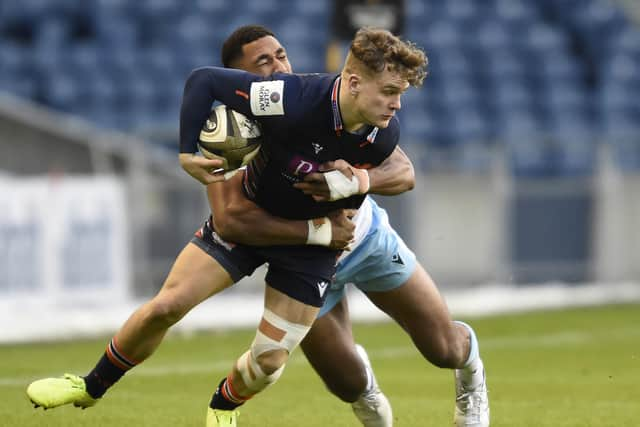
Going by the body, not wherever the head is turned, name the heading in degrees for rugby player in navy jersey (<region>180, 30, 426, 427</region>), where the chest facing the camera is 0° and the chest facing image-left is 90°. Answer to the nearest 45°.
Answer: approximately 315°

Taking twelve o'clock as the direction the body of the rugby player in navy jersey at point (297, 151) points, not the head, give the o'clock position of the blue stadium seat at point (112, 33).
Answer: The blue stadium seat is roughly at 7 o'clock from the rugby player in navy jersey.

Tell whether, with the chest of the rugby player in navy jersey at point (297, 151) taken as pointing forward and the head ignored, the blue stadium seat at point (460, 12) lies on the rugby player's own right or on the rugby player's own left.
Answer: on the rugby player's own left

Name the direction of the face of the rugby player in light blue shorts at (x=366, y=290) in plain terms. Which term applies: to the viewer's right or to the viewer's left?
to the viewer's right

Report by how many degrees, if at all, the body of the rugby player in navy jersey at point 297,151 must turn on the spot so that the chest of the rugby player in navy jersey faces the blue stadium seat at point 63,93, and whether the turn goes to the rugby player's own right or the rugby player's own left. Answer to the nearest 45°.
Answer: approximately 135° to the rugby player's own left

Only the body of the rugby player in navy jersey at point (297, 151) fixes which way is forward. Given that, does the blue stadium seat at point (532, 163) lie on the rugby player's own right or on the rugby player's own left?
on the rugby player's own left

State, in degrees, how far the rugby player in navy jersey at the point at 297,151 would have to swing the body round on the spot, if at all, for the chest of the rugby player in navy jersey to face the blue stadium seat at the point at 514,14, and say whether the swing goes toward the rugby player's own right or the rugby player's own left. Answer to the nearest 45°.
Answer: approximately 135° to the rugby player's own left

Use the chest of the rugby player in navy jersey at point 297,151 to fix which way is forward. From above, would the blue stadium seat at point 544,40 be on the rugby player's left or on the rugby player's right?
on the rugby player's left
